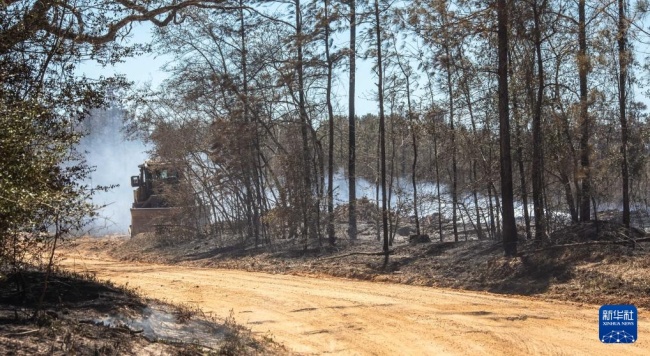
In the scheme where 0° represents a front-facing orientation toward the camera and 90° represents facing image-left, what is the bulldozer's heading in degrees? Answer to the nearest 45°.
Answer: approximately 0°
